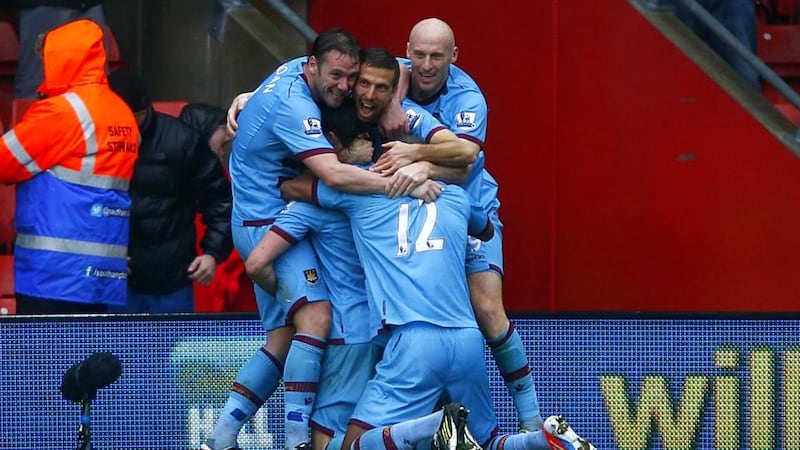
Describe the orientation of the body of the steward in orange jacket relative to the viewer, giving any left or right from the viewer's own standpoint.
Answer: facing away from the viewer and to the left of the viewer

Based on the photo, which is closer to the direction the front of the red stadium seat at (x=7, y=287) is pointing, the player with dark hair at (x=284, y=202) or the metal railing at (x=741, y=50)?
the player with dark hair

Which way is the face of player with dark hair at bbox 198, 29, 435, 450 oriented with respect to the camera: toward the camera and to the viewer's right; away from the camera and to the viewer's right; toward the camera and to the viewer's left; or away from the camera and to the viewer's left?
toward the camera and to the viewer's right

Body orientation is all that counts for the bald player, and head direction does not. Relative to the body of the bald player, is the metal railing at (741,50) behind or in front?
behind

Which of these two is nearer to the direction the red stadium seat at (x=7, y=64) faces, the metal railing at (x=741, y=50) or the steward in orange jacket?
the steward in orange jacket

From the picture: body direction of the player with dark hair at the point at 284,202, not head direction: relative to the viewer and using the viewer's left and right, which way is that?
facing to the right of the viewer
